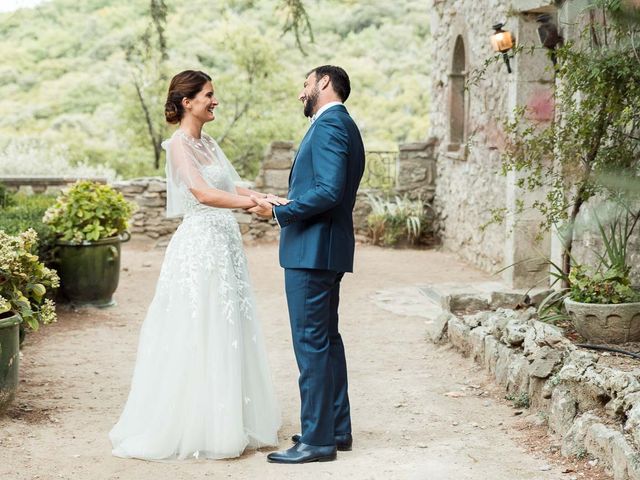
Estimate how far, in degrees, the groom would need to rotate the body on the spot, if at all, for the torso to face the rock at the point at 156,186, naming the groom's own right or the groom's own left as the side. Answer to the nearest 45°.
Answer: approximately 90° to the groom's own right

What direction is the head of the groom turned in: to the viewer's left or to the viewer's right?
to the viewer's left

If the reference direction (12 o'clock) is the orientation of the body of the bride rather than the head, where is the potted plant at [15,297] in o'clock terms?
The potted plant is roughly at 7 o'clock from the bride.

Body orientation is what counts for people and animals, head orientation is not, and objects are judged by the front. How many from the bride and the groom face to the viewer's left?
1

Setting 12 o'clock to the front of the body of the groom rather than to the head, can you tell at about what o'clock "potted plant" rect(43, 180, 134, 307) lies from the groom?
The potted plant is roughly at 2 o'clock from the groom.

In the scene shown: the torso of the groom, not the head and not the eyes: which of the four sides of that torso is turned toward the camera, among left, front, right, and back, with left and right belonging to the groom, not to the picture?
left

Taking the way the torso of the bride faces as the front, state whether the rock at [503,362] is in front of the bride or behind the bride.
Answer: in front

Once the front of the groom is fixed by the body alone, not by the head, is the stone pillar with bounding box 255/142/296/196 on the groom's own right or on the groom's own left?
on the groom's own right

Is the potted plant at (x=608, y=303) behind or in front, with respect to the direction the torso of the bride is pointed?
in front

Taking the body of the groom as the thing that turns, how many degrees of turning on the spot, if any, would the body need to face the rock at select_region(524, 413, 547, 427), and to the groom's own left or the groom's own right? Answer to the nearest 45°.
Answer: approximately 135° to the groom's own right

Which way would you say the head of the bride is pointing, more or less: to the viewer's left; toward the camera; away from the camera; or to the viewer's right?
to the viewer's right

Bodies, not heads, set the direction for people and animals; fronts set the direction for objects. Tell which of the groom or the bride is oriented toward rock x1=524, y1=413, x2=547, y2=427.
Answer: the bride

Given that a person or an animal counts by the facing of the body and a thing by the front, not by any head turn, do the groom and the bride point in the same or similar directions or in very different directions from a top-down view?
very different directions

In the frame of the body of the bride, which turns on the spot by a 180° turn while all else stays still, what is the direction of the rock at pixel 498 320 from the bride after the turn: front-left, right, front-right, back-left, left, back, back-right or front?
back-right

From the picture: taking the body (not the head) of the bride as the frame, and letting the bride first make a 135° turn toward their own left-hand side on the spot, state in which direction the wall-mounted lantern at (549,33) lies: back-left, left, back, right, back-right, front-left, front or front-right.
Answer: right

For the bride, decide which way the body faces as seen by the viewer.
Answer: to the viewer's right
